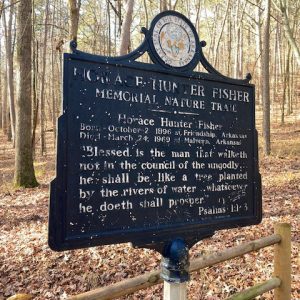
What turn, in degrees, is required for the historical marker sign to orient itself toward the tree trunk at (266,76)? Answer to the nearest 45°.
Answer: approximately 135° to its left

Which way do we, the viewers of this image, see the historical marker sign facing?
facing the viewer and to the right of the viewer

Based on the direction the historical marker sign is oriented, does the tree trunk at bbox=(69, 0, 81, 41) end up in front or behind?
behind

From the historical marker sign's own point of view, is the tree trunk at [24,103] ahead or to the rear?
to the rear

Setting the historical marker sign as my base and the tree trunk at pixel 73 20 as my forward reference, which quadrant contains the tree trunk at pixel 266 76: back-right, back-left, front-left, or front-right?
front-right

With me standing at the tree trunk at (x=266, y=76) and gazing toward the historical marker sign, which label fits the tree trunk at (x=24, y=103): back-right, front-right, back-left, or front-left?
front-right
